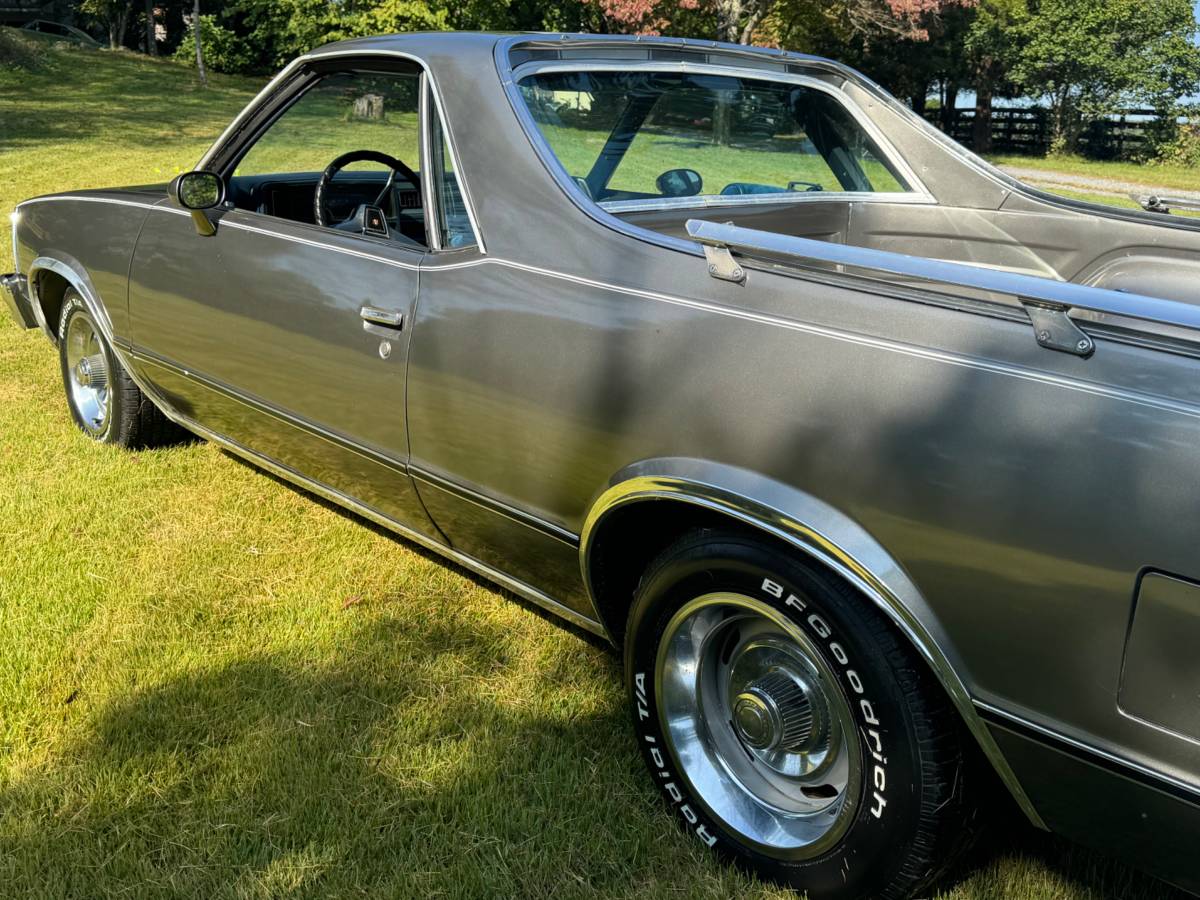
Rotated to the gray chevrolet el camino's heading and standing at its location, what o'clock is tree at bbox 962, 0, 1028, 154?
The tree is roughly at 2 o'clock from the gray chevrolet el camino.

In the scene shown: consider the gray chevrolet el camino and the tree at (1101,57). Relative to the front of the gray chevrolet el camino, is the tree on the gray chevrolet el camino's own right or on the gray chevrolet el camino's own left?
on the gray chevrolet el camino's own right

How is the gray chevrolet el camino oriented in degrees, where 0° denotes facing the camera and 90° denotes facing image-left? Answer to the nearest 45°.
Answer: approximately 135°

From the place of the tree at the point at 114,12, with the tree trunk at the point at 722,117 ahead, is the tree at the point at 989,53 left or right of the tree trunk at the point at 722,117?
left

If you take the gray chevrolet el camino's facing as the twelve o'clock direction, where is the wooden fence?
The wooden fence is roughly at 2 o'clock from the gray chevrolet el camino.

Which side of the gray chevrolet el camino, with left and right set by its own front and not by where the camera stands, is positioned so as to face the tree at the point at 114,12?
front
